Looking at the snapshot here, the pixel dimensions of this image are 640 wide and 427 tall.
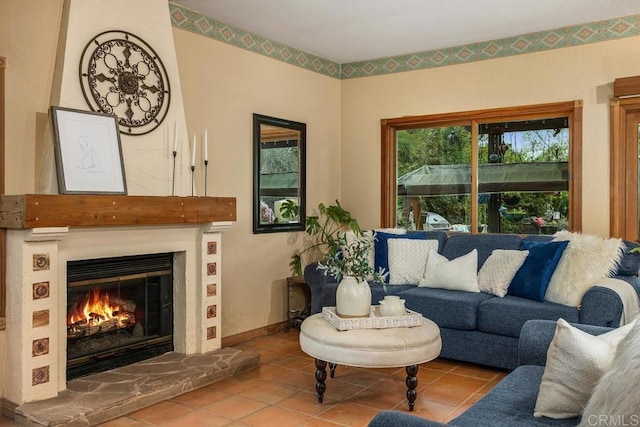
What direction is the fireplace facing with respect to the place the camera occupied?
facing the viewer and to the right of the viewer

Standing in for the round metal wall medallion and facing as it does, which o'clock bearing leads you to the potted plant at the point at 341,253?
The potted plant is roughly at 10 o'clock from the round metal wall medallion.

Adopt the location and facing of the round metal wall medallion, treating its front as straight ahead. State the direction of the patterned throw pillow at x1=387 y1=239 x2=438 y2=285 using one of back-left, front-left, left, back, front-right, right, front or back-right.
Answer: front-left

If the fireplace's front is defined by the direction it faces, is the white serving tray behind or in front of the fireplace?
in front

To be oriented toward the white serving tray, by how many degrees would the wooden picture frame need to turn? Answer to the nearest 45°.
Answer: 0° — it already faces it

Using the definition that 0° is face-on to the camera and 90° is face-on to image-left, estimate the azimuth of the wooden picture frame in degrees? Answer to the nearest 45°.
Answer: approximately 315°

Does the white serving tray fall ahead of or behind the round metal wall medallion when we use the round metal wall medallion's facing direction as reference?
ahead

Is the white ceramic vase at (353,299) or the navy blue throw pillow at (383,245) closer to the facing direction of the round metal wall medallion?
the white ceramic vase

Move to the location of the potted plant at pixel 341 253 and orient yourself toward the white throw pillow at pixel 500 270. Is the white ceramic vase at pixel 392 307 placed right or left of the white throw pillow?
right

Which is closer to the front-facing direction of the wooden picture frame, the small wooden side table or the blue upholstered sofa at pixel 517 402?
the blue upholstered sofa
